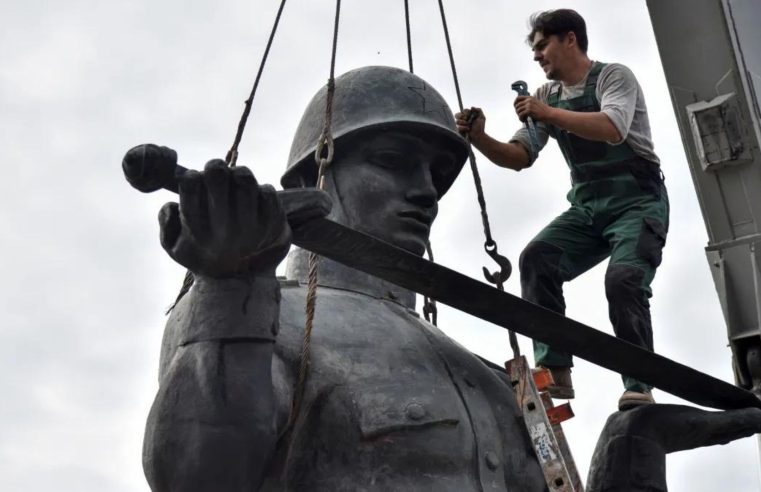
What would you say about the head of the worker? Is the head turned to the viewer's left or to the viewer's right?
to the viewer's left

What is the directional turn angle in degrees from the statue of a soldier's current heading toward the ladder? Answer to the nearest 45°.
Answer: approximately 90° to its left

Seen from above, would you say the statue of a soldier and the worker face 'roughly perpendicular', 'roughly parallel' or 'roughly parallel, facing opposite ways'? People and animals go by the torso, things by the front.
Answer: roughly perpendicular
